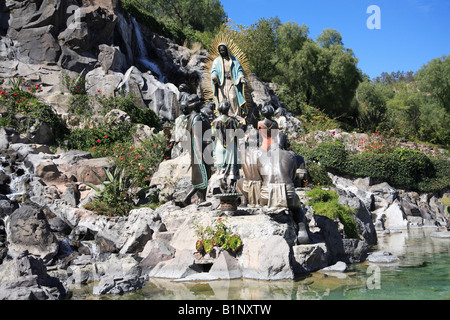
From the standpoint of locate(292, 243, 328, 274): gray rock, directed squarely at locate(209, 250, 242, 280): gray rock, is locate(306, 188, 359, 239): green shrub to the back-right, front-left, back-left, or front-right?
back-right

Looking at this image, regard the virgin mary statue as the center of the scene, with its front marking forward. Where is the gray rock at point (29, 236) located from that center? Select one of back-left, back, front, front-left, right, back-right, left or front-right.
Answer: front-right

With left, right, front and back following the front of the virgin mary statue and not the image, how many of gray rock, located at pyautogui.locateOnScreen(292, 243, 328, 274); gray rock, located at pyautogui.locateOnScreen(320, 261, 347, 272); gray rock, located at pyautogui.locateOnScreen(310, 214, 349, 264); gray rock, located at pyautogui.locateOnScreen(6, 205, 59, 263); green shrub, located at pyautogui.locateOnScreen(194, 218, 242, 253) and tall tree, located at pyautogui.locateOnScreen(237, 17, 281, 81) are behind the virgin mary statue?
1

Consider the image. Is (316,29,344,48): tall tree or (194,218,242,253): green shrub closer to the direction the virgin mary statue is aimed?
the green shrub

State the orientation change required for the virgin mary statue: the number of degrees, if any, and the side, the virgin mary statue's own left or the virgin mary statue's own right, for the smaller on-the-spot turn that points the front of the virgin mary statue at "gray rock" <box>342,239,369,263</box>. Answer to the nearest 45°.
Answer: approximately 45° to the virgin mary statue's own left

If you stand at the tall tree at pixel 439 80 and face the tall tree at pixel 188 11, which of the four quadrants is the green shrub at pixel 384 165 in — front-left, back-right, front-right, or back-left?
front-left

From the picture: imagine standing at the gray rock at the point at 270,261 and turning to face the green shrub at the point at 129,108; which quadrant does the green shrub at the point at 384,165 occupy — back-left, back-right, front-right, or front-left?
front-right

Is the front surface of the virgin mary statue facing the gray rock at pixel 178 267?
yes

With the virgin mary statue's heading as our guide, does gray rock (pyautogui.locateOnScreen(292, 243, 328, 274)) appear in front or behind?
in front

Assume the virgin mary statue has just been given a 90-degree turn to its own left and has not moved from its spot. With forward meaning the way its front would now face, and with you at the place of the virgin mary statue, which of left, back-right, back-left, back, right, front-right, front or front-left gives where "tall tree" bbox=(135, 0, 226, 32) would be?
left

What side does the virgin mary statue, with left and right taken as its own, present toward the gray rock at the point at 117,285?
front

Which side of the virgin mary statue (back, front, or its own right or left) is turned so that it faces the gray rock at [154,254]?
front

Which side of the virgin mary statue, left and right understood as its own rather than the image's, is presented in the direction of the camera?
front

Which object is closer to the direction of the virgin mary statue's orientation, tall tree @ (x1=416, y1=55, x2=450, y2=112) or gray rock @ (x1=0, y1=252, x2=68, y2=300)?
the gray rock

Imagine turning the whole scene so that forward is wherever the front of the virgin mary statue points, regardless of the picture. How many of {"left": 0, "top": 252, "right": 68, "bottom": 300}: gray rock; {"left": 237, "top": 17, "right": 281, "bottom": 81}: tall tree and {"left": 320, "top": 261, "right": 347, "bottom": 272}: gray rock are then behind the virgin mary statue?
1

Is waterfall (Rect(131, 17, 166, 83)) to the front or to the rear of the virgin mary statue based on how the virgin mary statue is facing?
to the rear

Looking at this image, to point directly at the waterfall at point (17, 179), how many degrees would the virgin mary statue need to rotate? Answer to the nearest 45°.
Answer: approximately 90° to its right
